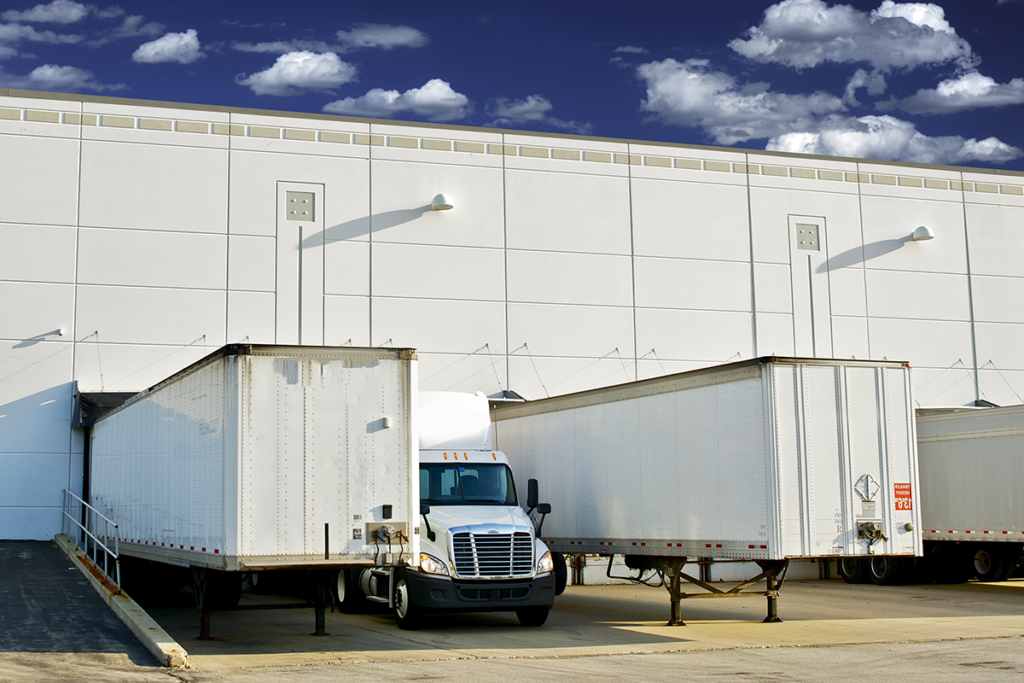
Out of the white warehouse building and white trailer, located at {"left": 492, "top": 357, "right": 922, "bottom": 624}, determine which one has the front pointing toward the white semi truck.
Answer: the white warehouse building

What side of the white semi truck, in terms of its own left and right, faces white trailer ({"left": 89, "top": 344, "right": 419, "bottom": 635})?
right

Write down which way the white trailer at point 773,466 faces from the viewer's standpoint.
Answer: facing the viewer and to the right of the viewer

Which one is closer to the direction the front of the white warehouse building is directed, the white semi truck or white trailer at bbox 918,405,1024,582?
the white semi truck

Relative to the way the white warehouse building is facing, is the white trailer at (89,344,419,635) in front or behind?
in front

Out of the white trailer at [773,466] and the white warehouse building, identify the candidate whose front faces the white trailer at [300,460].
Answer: the white warehouse building

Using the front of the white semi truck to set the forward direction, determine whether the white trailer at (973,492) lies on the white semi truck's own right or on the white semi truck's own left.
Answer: on the white semi truck's own left

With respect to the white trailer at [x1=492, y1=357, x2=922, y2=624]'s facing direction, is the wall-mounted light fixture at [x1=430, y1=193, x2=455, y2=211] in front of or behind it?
behind

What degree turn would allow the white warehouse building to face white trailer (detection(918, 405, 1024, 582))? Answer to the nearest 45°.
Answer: approximately 90° to its left

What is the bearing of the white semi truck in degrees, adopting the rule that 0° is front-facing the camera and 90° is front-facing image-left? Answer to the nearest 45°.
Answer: approximately 315°

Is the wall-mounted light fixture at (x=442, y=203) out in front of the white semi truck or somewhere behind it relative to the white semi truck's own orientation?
behind

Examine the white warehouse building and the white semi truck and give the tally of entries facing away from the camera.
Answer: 0

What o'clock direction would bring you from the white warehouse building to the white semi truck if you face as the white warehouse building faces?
The white semi truck is roughly at 12 o'clock from the white warehouse building.

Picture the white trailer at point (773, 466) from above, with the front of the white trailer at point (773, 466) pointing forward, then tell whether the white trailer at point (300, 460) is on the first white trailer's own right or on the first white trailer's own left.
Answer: on the first white trailer's own right

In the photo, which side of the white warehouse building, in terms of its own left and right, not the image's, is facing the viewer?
front
